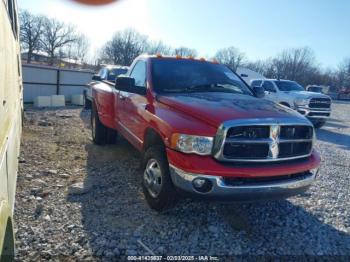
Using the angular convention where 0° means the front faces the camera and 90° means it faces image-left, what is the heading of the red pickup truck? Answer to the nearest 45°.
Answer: approximately 315°

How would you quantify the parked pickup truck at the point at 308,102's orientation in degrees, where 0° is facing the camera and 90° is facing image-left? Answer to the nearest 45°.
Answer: approximately 315°

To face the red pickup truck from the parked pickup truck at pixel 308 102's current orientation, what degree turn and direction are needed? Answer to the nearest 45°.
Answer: approximately 45° to its right

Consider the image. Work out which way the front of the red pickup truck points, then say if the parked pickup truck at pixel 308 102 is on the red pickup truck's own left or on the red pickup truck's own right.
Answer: on the red pickup truck's own left
